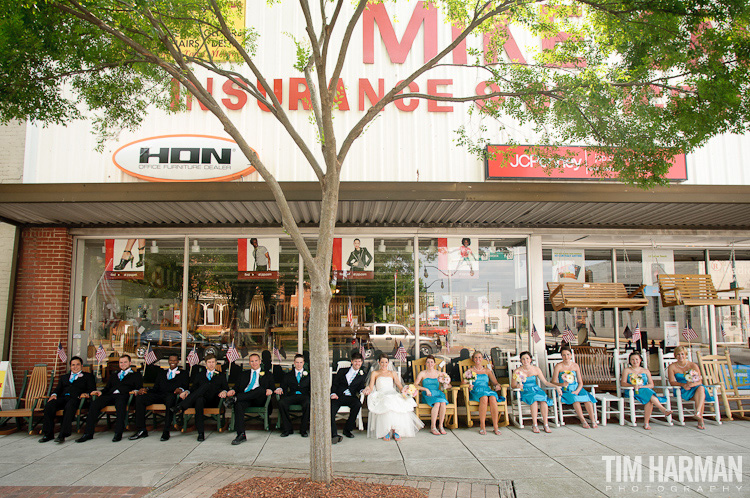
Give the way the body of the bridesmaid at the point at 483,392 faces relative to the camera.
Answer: toward the camera

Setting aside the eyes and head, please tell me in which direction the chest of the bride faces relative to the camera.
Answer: toward the camera

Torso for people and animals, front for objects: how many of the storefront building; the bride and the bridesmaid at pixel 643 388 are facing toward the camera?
3

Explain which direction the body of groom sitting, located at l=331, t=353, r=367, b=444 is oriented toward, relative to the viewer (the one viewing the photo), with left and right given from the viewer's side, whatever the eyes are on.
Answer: facing the viewer

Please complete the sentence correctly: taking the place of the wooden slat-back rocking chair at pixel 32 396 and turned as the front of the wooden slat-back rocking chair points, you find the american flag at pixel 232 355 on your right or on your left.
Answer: on your left

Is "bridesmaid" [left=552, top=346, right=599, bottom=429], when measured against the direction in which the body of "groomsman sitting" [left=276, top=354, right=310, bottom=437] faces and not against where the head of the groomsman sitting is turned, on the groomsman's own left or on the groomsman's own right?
on the groomsman's own left

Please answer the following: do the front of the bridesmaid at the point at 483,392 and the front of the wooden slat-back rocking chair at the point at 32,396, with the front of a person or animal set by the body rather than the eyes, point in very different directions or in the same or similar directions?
same or similar directions

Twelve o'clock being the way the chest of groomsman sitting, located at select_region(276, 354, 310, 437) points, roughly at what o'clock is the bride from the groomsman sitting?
The bride is roughly at 10 o'clock from the groomsman sitting.

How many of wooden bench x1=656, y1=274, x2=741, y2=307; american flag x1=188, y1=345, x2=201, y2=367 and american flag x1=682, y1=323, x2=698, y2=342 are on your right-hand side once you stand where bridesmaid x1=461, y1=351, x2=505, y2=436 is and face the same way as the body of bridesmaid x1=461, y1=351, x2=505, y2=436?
1

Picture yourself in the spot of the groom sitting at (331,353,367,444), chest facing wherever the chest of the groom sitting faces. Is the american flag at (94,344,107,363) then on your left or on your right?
on your right

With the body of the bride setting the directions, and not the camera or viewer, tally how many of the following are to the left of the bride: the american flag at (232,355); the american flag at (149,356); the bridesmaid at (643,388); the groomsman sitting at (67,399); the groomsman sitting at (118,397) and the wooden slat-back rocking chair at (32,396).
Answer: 1

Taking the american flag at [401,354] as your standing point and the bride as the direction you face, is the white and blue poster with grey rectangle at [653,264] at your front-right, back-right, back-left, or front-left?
back-left

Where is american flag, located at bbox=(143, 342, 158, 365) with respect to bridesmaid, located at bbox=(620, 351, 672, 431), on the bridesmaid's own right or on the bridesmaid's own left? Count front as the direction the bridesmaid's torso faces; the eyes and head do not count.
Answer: on the bridesmaid's own right
